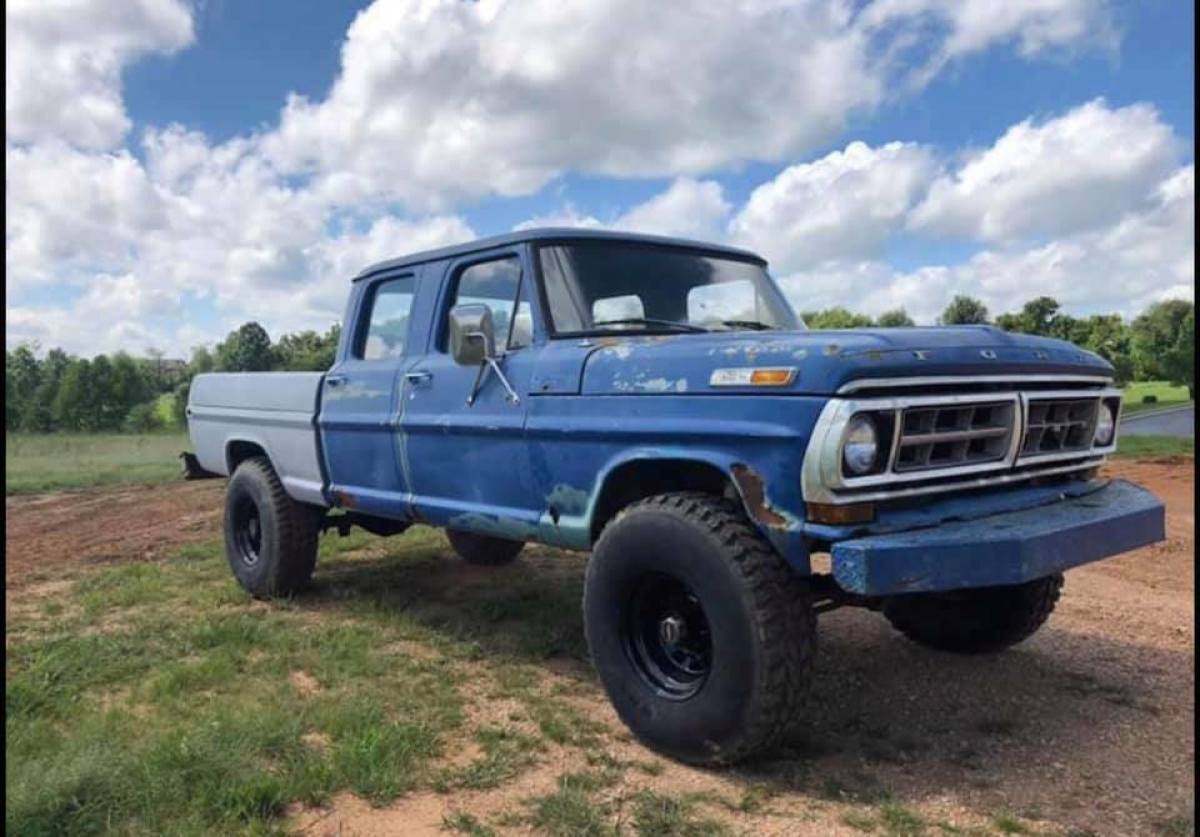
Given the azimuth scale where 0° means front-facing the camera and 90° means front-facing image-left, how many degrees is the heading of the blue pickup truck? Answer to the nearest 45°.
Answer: approximately 315°

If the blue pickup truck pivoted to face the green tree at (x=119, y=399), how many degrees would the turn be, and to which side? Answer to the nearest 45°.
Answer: approximately 180°

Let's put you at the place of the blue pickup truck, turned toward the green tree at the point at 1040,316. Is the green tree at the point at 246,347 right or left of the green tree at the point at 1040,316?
left

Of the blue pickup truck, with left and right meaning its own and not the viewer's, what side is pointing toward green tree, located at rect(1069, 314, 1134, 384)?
left

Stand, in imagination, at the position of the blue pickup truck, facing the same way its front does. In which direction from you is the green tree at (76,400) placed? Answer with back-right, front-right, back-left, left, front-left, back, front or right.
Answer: back

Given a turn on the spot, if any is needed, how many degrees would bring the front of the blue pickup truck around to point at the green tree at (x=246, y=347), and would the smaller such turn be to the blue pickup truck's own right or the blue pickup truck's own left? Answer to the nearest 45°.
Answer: approximately 180°
